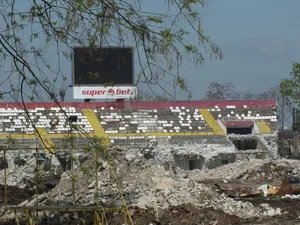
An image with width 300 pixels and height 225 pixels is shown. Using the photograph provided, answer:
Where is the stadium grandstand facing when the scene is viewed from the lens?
facing the viewer
